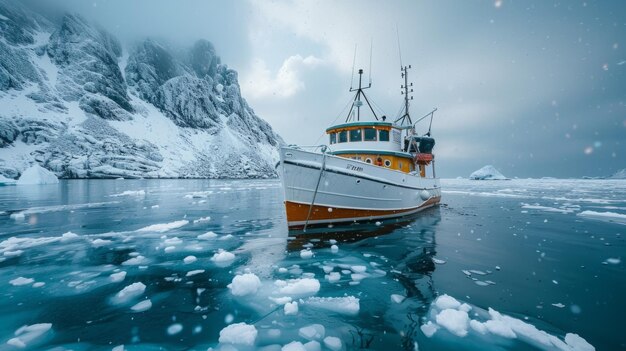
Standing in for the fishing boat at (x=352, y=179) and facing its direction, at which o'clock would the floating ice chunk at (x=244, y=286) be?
The floating ice chunk is roughly at 11 o'clock from the fishing boat.

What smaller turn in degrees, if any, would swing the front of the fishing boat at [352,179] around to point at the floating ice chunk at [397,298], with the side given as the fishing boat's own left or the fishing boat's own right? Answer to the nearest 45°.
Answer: approximately 45° to the fishing boat's own left

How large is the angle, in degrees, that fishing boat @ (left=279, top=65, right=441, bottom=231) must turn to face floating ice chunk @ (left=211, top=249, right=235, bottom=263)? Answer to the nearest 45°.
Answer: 0° — it already faces it

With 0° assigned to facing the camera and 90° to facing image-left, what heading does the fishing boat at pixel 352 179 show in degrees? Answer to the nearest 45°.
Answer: approximately 45°

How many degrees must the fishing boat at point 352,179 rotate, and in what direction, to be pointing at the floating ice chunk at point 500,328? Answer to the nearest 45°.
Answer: approximately 45° to its left

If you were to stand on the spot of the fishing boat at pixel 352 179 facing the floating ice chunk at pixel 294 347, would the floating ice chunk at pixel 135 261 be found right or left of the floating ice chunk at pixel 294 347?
right

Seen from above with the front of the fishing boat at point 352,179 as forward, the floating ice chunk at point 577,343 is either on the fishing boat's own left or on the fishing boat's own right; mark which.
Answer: on the fishing boat's own left

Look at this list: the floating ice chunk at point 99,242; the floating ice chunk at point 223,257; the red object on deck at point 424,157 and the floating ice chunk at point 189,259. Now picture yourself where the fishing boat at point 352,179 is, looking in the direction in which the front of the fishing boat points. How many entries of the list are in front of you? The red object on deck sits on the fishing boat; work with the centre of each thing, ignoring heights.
3

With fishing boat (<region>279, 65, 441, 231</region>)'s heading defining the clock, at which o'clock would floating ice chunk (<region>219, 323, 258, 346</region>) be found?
The floating ice chunk is roughly at 11 o'clock from the fishing boat.

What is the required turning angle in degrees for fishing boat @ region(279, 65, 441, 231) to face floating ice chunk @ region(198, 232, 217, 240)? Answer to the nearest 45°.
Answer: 0° — it already faces it

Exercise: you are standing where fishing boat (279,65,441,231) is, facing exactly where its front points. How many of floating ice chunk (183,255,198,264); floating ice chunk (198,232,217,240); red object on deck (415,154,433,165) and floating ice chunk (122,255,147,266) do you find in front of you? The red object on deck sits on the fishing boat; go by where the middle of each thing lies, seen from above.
3
